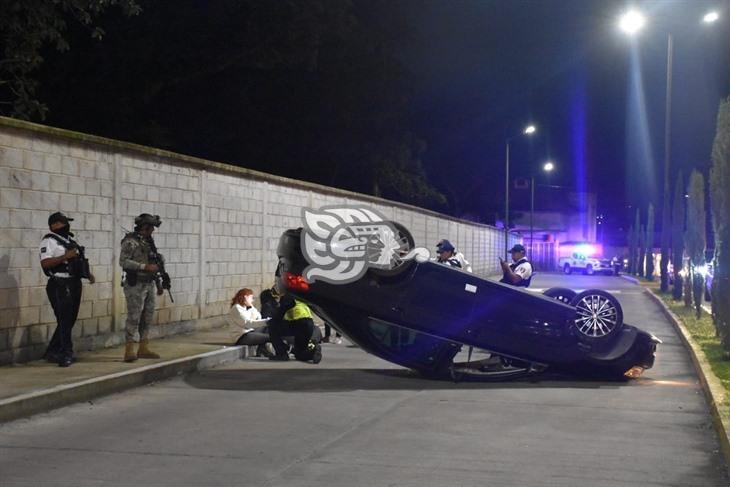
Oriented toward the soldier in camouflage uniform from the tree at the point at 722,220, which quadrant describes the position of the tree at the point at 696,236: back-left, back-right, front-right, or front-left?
back-right

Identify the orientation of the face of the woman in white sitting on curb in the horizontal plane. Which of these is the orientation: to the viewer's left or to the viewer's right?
to the viewer's right

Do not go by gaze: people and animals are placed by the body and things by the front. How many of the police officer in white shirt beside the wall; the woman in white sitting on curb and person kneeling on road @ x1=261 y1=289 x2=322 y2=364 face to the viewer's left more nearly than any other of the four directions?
1

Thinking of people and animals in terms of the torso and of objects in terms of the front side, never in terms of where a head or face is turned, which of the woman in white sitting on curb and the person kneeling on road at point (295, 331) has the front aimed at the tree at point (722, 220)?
the woman in white sitting on curb

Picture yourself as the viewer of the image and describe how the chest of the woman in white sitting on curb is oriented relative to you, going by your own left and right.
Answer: facing to the right of the viewer

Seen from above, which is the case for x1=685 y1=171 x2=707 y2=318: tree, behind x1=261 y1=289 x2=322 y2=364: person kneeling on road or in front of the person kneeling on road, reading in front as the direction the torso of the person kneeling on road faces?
behind

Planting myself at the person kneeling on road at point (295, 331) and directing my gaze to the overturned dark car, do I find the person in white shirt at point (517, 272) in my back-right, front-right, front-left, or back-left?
front-left

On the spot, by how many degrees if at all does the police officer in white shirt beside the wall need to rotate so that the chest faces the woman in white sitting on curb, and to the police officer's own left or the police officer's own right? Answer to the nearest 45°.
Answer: approximately 90° to the police officer's own left

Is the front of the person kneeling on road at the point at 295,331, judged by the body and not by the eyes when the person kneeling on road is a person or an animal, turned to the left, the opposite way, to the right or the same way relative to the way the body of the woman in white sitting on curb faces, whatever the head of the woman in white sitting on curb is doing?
the opposite way

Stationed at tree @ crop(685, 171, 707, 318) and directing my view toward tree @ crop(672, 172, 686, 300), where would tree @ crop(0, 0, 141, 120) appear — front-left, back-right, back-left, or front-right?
back-left

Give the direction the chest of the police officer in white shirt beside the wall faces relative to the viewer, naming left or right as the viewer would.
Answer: facing the viewer and to the right of the viewer

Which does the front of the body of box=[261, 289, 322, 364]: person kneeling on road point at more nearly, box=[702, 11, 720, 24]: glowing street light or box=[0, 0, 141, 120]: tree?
the tree

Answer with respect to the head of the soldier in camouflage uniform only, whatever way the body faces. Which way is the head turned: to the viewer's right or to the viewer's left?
to the viewer's right

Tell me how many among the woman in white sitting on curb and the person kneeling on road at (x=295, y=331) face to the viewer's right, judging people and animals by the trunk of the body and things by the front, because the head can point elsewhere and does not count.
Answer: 1

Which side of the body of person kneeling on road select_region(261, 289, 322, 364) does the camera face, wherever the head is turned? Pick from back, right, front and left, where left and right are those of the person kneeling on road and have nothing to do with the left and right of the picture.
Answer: left
